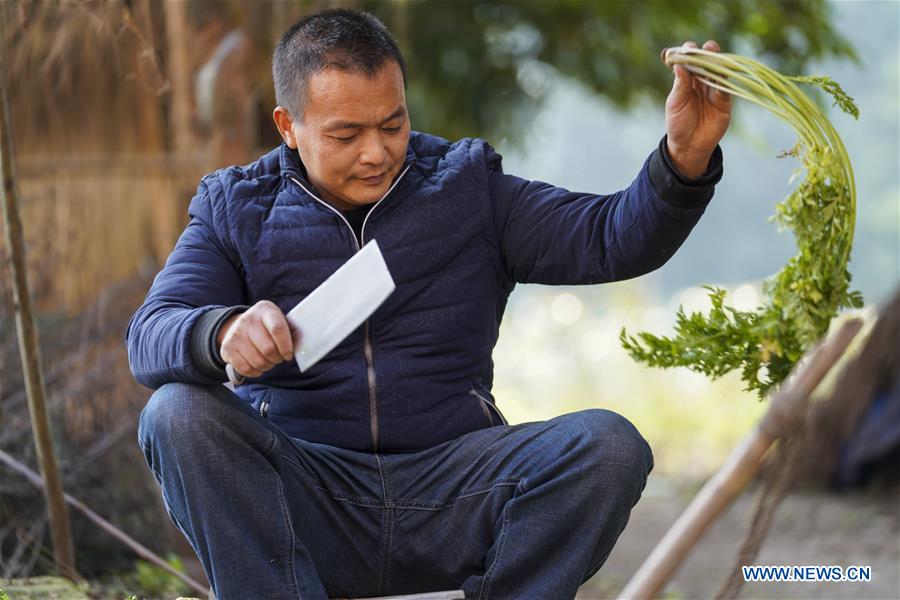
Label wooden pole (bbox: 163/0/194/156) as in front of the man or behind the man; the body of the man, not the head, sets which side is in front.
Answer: behind

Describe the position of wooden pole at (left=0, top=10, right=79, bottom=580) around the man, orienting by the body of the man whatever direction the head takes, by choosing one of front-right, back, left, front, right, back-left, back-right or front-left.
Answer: back-right

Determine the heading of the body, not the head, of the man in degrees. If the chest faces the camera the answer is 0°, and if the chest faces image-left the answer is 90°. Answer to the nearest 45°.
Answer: approximately 0°

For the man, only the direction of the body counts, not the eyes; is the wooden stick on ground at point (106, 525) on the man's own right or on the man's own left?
on the man's own right
